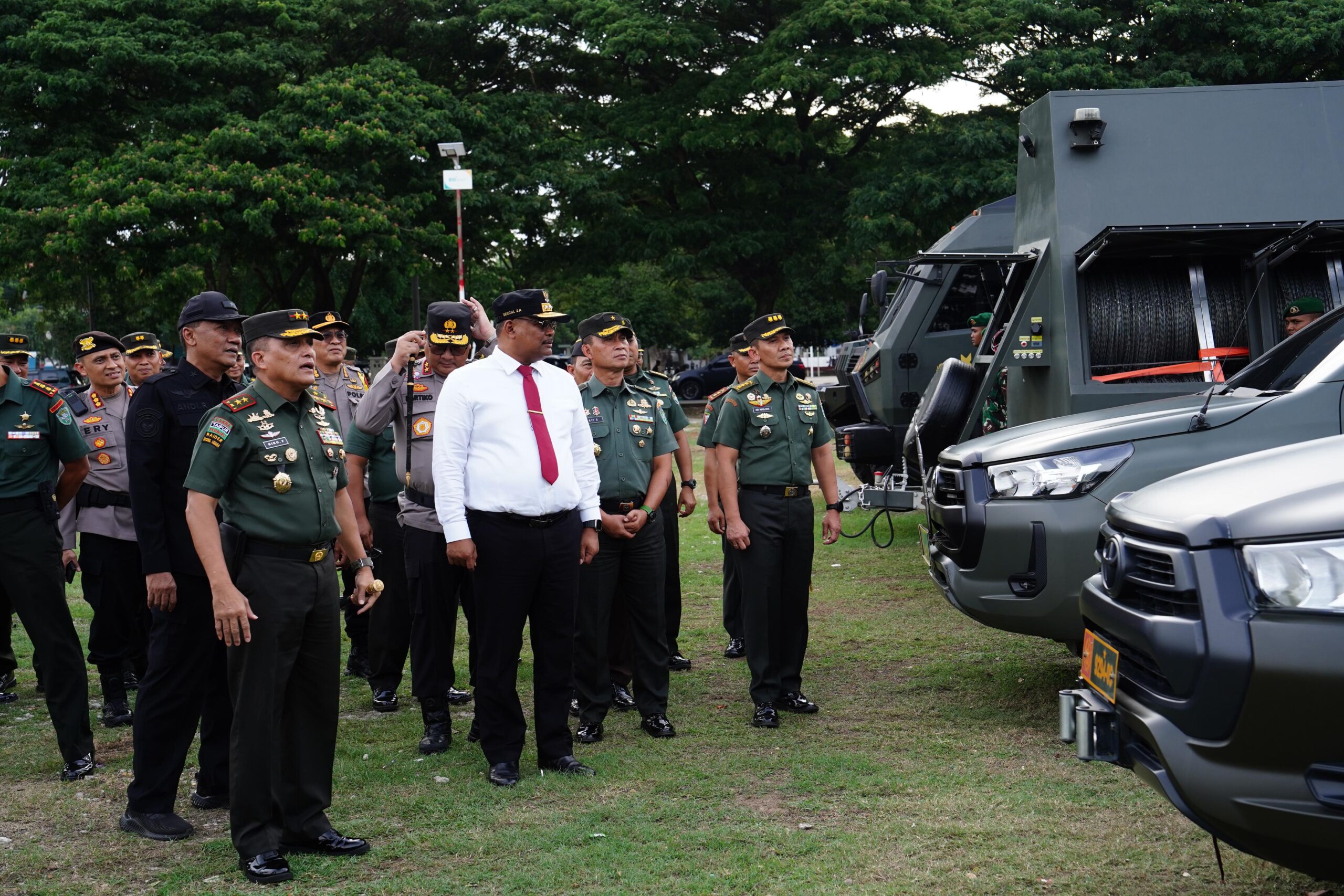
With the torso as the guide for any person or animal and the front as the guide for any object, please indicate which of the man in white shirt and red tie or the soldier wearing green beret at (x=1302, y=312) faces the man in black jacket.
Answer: the soldier wearing green beret

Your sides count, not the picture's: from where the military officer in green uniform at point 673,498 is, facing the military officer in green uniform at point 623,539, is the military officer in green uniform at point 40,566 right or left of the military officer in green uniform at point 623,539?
right

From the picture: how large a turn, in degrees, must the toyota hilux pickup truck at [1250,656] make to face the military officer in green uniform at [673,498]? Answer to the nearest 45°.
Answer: approximately 90° to its right

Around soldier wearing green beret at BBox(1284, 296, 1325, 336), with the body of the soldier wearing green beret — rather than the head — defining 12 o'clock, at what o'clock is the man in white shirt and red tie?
The man in white shirt and red tie is roughly at 12 o'clock from the soldier wearing green beret.

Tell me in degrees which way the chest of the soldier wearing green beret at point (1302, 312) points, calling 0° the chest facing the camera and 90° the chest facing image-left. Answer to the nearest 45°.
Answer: approximately 45°
